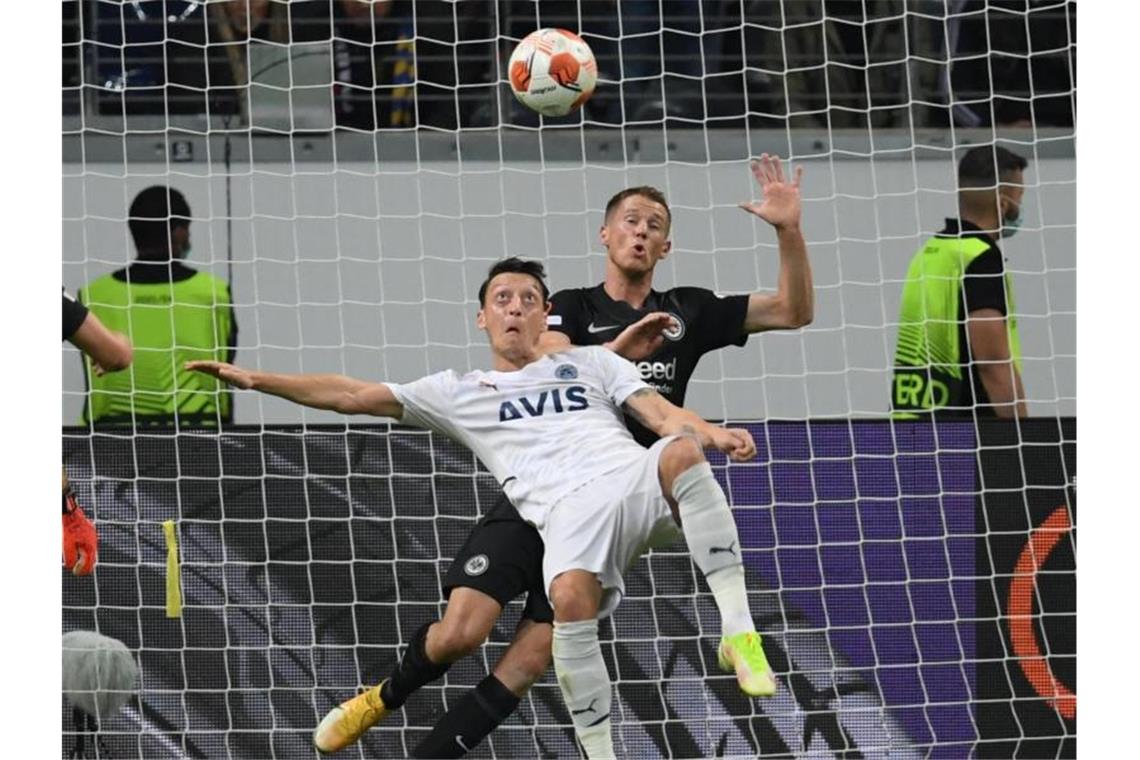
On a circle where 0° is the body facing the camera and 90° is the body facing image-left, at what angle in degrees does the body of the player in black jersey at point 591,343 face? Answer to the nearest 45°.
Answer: approximately 0°

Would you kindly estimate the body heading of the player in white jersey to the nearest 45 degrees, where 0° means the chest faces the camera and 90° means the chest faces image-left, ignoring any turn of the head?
approximately 0°

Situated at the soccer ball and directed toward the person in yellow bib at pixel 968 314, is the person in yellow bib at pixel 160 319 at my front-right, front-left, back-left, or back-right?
front-left
